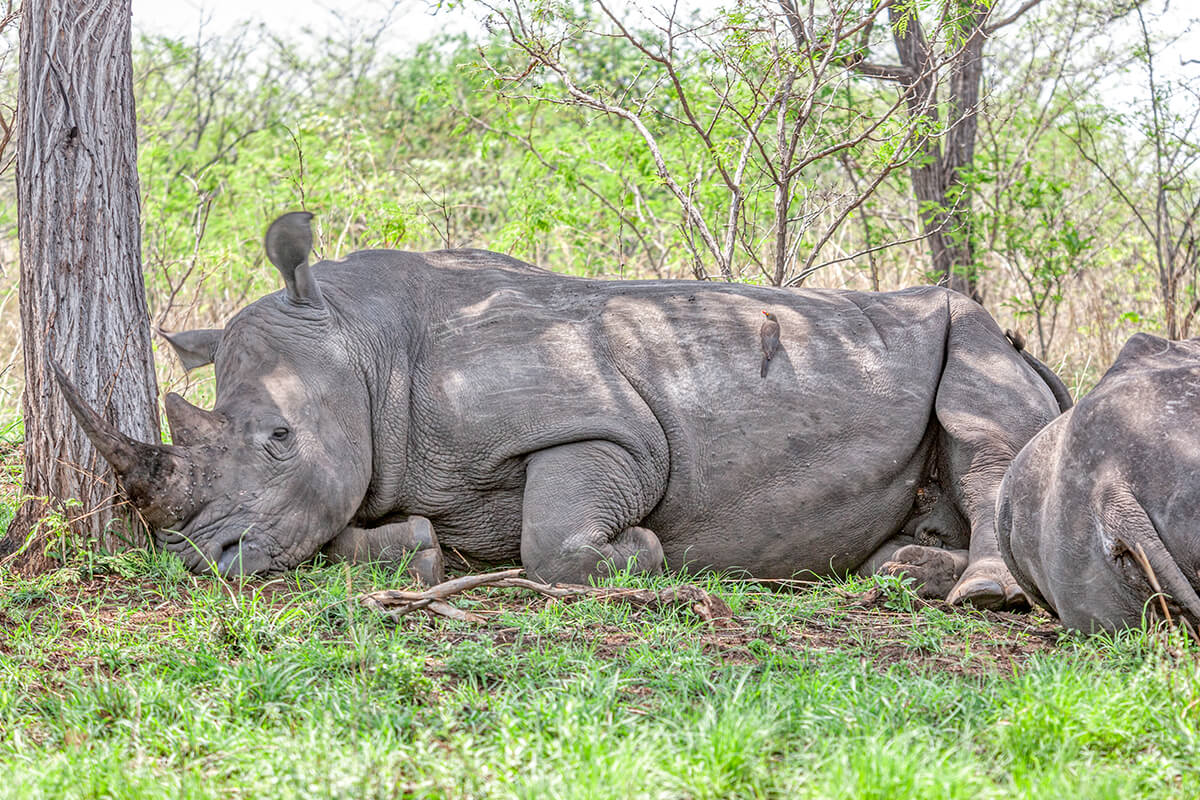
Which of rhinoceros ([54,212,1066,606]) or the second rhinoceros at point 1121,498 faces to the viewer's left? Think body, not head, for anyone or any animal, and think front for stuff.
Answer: the rhinoceros

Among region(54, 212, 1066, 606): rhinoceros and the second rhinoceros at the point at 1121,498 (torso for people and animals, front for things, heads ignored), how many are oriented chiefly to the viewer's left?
1

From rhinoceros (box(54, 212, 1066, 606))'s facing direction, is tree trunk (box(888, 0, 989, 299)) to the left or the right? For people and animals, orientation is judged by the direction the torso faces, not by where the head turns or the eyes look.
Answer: on its right

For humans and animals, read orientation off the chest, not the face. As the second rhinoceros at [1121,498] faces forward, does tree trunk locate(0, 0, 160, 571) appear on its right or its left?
on its left

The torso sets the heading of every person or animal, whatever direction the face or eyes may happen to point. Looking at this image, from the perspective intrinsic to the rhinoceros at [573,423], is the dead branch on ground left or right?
on its left

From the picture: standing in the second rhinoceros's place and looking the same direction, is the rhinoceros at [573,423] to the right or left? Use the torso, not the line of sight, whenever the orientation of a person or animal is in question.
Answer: on its left

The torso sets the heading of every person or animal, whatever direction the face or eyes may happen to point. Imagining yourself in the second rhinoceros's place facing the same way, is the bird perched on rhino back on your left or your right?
on your left

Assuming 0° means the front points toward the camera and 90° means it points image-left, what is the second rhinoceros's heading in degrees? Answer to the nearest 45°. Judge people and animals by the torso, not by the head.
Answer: approximately 225°

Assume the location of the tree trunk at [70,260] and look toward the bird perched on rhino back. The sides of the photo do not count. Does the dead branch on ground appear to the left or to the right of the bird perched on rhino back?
right

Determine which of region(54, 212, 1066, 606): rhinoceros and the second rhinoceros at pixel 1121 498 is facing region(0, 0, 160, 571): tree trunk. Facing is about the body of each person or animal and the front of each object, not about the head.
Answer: the rhinoceros

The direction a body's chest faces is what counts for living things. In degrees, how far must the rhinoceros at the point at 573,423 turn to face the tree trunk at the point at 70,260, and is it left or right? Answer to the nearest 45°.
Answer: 0° — it already faces it

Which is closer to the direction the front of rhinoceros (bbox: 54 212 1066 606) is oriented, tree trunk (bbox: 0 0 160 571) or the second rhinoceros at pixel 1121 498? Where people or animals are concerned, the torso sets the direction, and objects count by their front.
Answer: the tree trunk

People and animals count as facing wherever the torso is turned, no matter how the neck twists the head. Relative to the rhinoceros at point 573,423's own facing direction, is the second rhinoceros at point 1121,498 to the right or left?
on its left

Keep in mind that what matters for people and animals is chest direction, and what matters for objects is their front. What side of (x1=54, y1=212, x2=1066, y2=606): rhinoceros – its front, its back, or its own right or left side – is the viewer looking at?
left
